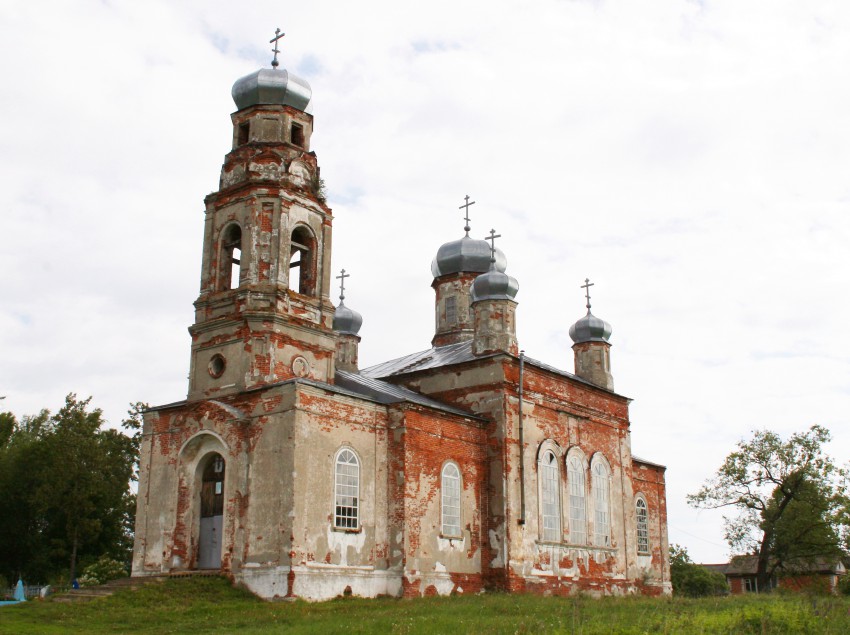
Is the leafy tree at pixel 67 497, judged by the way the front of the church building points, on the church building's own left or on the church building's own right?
on the church building's own right

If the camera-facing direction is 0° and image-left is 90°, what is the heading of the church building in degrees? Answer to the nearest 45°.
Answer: approximately 45°

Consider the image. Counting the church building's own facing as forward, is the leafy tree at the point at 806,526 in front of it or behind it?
behind

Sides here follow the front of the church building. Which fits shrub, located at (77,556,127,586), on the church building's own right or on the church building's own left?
on the church building's own right

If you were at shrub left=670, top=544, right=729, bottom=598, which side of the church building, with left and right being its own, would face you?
back
